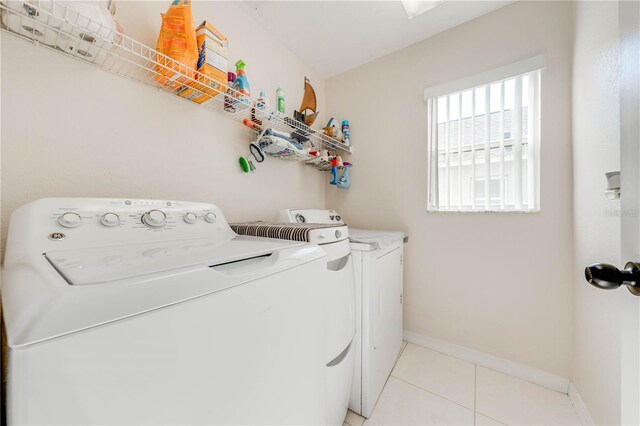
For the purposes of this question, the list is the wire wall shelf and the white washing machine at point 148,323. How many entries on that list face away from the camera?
0

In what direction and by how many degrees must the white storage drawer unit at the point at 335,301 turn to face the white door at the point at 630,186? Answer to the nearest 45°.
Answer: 0° — it already faces it

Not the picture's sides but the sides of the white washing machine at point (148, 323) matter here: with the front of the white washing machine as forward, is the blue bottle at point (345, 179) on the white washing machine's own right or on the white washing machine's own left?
on the white washing machine's own left

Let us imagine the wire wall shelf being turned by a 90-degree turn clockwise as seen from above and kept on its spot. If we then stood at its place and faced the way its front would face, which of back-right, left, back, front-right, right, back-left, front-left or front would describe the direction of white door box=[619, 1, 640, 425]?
left

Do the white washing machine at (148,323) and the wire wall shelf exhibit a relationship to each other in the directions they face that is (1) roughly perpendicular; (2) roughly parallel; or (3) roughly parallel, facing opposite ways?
roughly parallel

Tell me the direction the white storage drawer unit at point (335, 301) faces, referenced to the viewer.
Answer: facing the viewer and to the right of the viewer

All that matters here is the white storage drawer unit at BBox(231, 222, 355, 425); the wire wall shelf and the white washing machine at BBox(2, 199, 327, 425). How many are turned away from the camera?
0
